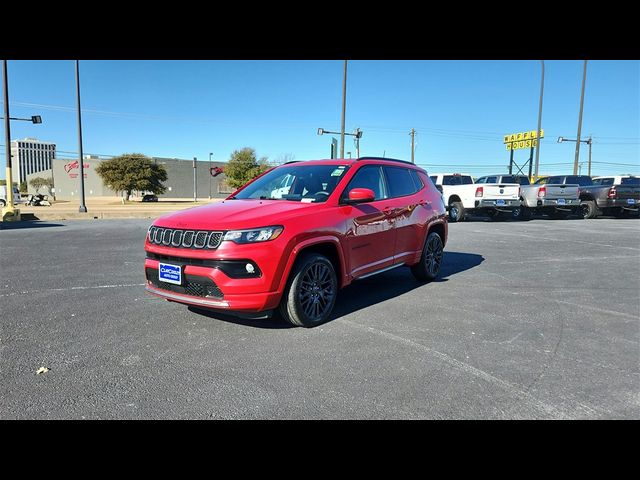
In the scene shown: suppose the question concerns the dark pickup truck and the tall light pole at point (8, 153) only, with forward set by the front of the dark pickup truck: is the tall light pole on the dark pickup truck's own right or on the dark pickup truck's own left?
on the dark pickup truck's own left

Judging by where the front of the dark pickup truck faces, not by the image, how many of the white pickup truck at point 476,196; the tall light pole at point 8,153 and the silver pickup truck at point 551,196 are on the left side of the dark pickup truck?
3

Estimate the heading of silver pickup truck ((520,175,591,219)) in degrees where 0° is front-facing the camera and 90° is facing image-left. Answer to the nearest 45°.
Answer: approximately 135°

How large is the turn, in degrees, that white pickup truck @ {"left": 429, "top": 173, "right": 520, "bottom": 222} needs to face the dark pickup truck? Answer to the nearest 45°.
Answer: approximately 90° to its right

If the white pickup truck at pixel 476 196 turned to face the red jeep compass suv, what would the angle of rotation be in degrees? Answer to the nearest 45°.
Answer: approximately 135° to its left

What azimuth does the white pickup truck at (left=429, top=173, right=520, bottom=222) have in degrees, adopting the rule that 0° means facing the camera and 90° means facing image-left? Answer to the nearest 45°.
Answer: approximately 135°

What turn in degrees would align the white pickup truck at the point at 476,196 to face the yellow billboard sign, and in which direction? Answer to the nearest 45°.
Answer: approximately 45° to its right

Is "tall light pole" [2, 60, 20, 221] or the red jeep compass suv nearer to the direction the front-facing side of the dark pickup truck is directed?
the tall light pole

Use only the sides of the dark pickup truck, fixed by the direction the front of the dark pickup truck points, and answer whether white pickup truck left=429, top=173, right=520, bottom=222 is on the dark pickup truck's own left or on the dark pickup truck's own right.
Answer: on the dark pickup truck's own left

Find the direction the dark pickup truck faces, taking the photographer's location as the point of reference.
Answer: facing away from the viewer and to the left of the viewer

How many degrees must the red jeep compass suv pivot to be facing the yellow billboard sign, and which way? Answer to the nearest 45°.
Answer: approximately 180°

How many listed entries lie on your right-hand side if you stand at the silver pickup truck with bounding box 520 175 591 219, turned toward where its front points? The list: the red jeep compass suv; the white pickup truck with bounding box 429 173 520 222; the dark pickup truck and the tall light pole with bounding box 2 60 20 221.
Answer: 1

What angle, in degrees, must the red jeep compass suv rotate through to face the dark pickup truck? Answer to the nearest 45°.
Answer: approximately 180°
